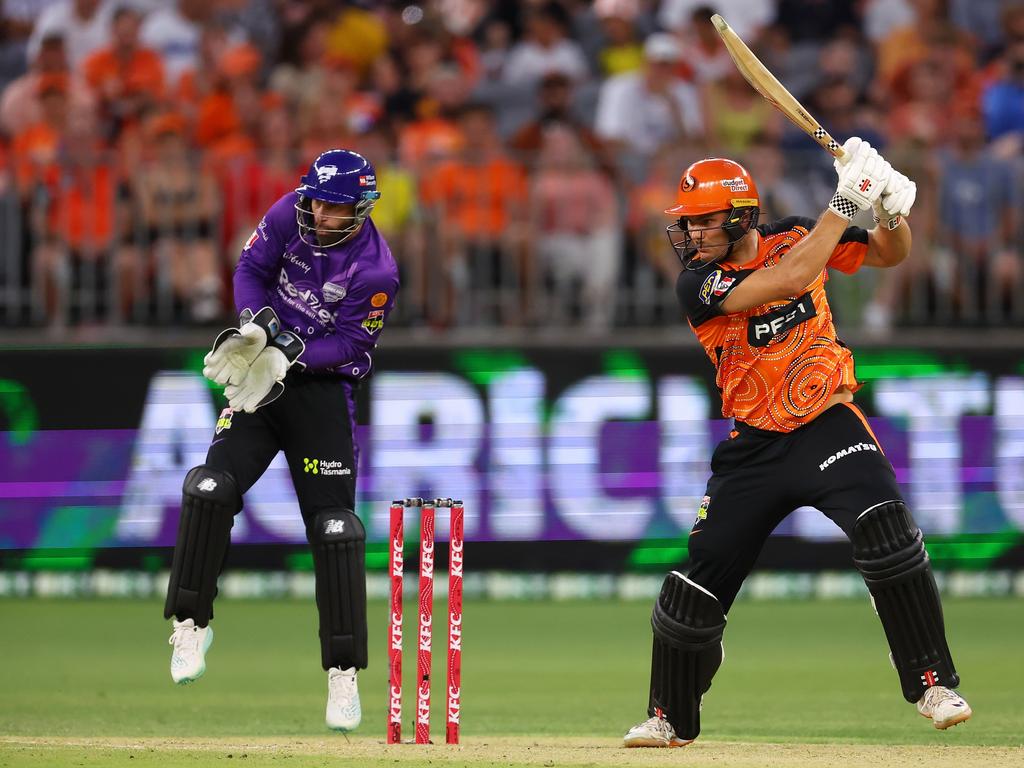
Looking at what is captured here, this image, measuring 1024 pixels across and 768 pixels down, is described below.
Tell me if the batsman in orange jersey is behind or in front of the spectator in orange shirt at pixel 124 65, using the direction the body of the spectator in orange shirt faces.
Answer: in front

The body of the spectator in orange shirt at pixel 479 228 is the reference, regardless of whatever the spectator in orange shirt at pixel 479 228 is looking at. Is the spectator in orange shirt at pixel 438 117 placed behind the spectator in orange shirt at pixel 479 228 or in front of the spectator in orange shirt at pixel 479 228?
behind

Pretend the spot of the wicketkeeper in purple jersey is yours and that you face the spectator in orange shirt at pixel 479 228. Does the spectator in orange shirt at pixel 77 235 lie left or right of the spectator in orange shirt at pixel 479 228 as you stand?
left

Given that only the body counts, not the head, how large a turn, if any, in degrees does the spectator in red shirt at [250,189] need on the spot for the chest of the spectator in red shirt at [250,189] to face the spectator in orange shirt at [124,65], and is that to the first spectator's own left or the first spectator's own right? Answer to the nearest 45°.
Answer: approximately 135° to the first spectator's own right

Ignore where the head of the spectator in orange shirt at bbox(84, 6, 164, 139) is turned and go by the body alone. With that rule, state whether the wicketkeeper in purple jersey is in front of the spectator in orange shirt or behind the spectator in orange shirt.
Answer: in front

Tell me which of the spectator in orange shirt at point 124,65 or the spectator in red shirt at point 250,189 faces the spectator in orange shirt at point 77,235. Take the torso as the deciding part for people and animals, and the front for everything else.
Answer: the spectator in orange shirt at point 124,65

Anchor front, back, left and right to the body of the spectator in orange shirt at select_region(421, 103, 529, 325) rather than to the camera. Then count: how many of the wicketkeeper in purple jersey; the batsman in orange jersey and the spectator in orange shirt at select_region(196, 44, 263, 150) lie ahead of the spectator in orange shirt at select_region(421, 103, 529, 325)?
2
